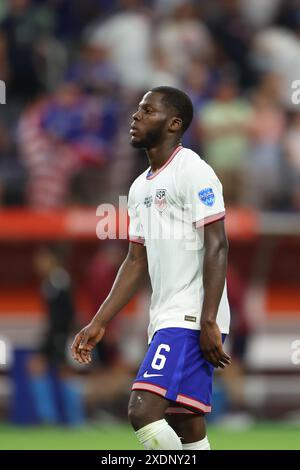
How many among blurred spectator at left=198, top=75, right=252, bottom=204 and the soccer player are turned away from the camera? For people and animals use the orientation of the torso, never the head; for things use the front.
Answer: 0

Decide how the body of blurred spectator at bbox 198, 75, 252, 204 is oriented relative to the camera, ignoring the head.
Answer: toward the camera

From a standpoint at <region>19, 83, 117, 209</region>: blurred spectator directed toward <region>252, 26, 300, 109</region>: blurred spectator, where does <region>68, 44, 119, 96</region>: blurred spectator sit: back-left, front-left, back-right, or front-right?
front-left

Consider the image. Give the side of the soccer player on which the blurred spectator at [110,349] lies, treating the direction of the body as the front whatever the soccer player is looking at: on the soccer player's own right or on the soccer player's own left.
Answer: on the soccer player's own right

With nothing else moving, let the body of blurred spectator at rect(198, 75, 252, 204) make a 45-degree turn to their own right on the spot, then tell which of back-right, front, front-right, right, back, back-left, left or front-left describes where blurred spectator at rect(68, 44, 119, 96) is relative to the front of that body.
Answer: front-right

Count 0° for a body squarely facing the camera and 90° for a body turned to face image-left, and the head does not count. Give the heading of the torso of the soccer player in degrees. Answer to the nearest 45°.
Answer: approximately 45°

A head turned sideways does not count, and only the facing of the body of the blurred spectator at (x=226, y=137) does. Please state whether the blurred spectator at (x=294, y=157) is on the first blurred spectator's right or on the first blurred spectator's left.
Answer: on the first blurred spectator's left

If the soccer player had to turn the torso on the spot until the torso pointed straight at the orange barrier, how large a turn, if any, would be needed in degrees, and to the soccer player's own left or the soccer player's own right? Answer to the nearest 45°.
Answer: approximately 135° to the soccer player's own right

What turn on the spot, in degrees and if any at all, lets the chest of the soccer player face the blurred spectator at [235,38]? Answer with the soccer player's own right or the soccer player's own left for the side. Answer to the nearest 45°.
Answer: approximately 135° to the soccer player's own right
